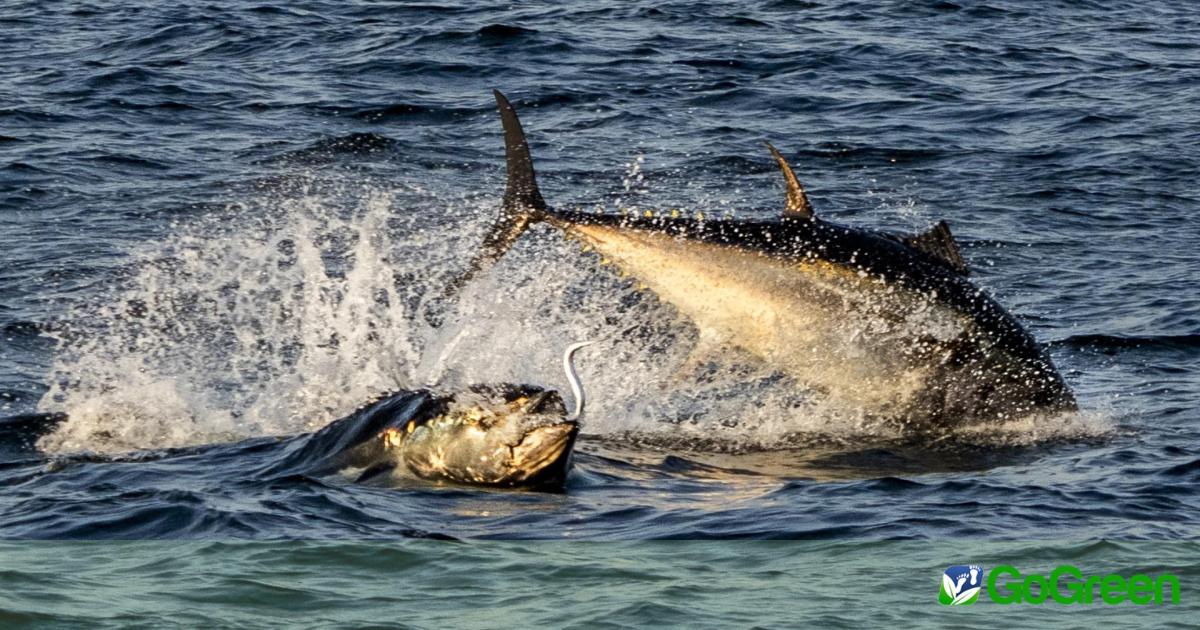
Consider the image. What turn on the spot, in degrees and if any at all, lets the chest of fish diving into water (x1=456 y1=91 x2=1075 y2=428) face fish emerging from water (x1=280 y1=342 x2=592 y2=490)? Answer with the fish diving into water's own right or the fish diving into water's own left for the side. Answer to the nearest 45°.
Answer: approximately 135° to the fish diving into water's own right

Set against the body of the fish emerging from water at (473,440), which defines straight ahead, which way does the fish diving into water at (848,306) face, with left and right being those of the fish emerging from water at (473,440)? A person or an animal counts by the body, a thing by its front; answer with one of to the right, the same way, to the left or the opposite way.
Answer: the same way

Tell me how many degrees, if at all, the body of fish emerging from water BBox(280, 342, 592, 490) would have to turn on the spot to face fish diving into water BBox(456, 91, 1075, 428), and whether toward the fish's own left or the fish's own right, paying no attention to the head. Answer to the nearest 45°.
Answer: approximately 45° to the fish's own left

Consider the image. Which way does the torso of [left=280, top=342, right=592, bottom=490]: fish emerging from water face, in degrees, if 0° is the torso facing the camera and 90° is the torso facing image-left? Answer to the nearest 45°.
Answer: approximately 270°

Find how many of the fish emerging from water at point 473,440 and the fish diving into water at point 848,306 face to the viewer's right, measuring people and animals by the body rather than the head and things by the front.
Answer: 2

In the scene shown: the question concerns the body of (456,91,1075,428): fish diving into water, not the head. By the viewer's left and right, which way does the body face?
facing to the right of the viewer
